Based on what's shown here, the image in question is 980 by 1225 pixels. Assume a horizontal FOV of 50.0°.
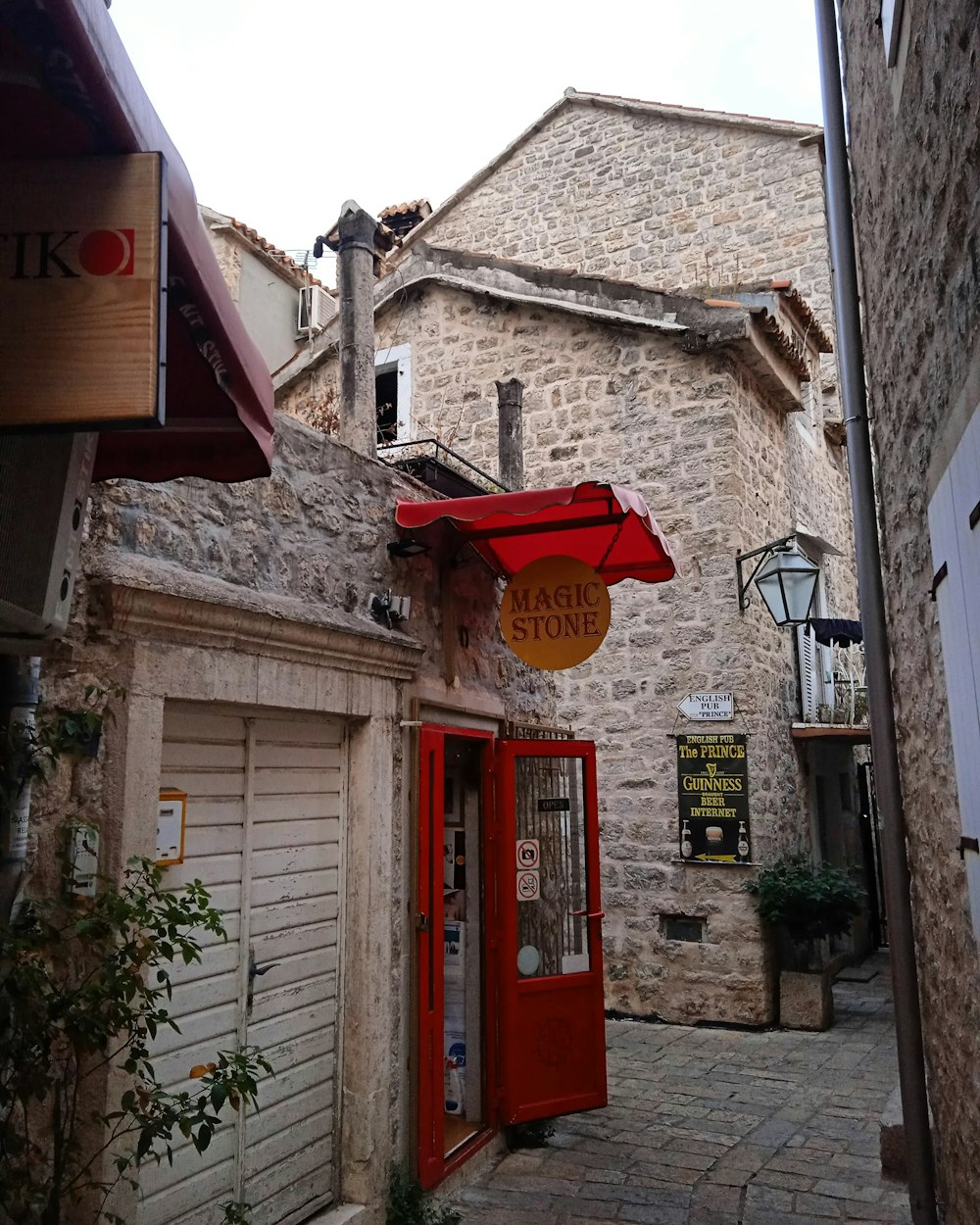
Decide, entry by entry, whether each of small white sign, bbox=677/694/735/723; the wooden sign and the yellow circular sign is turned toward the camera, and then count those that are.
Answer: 3

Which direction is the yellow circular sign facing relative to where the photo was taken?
toward the camera

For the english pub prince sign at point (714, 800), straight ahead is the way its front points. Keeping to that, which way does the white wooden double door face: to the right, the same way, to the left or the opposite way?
to the left

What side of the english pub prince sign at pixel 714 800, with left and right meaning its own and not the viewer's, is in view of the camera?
front

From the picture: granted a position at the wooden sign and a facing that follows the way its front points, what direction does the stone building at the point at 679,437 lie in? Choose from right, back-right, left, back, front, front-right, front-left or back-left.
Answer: back-left

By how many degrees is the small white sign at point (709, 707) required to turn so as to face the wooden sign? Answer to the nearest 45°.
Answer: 0° — it already faces it

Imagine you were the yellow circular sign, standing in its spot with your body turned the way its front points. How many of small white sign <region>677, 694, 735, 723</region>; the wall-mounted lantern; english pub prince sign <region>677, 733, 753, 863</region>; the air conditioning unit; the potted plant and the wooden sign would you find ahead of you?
1

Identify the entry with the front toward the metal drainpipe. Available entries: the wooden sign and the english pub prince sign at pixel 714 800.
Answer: the english pub prince sign

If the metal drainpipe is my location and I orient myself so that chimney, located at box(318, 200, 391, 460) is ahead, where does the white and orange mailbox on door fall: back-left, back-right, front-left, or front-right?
front-left

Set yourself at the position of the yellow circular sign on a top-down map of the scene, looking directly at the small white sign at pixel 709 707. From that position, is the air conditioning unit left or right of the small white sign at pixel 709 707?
left

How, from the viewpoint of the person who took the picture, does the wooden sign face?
facing the viewer

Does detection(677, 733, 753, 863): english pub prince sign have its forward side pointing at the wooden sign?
yes

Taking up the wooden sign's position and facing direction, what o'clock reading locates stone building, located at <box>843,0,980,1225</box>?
The stone building is roughly at 9 o'clock from the wooden sign.

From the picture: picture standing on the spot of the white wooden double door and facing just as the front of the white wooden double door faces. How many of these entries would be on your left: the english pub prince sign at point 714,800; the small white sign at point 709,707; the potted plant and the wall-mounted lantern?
4

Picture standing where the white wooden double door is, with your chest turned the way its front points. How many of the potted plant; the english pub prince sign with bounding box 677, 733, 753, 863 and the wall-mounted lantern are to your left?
3

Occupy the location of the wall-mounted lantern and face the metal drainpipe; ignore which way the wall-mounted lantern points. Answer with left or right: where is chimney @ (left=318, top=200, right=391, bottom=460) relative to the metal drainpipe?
right

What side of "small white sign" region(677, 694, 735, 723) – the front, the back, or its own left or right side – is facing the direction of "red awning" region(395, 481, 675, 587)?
front

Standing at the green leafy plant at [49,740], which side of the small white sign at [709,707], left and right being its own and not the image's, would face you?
front

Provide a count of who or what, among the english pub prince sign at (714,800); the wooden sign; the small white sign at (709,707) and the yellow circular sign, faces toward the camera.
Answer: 4
